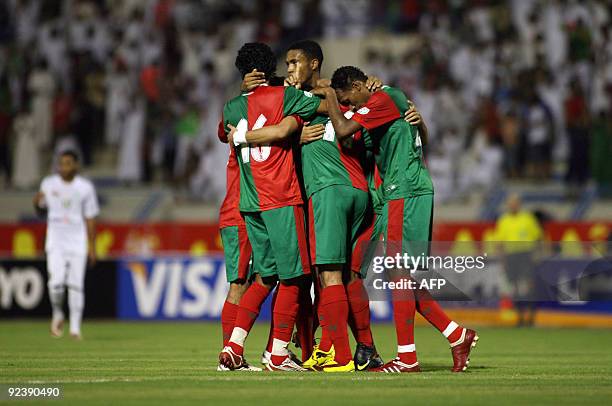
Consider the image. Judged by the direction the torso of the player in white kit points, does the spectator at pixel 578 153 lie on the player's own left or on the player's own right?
on the player's own left

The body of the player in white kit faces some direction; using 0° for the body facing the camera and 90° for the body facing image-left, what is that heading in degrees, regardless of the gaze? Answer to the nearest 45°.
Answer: approximately 0°

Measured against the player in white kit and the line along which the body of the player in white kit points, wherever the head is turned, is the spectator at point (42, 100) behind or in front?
behind

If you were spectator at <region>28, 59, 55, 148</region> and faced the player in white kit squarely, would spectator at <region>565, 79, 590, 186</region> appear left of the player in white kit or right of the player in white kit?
left

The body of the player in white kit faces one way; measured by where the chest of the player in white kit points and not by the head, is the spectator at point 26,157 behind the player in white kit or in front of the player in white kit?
behind
